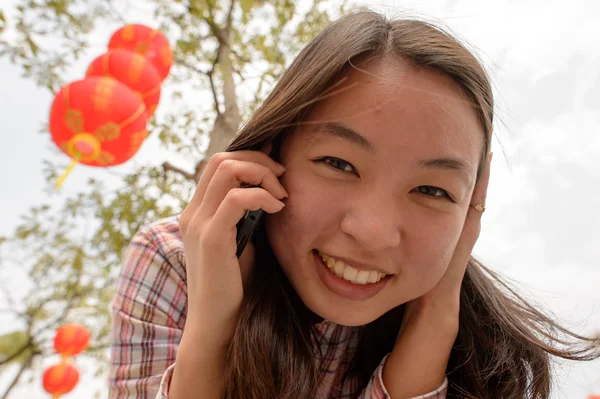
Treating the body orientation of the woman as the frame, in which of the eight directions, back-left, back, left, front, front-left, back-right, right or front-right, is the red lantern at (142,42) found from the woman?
back-right

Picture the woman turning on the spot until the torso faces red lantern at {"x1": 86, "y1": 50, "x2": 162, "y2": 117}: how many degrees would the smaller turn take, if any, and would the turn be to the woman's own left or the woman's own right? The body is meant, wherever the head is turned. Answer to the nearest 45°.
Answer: approximately 135° to the woman's own right

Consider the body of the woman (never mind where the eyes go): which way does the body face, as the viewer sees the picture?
toward the camera

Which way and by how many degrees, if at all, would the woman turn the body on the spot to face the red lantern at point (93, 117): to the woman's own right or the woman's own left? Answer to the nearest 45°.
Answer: approximately 135° to the woman's own right

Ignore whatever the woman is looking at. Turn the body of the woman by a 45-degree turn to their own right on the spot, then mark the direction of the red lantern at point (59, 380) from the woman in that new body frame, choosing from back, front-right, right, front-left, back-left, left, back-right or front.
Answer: right

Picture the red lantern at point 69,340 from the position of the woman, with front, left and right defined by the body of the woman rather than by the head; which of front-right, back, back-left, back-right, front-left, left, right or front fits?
back-right
